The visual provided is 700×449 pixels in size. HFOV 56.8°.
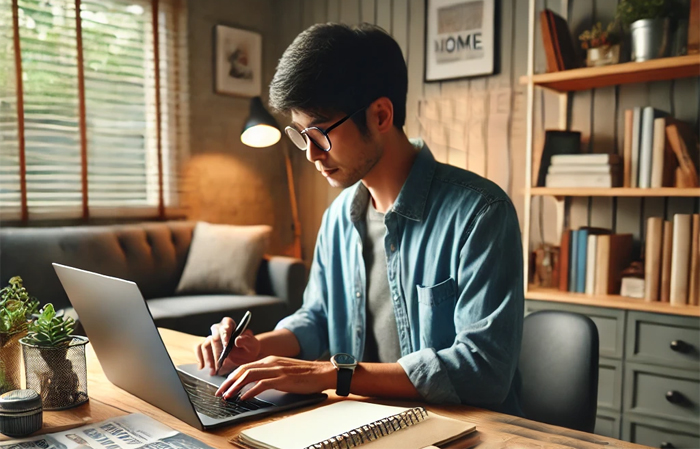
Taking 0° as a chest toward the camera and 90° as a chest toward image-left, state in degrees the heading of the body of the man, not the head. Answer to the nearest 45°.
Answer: approximately 45°

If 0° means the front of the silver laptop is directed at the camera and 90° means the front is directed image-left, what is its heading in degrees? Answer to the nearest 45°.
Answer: approximately 225°

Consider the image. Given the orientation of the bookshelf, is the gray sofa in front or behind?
in front

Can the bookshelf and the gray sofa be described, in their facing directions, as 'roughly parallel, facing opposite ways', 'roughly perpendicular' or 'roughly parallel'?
roughly perpendicular

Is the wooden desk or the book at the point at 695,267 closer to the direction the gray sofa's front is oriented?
the wooden desk

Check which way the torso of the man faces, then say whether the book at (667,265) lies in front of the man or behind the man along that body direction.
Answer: behind

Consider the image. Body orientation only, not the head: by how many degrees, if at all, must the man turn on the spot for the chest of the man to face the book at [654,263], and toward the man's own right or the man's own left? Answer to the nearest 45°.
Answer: approximately 180°

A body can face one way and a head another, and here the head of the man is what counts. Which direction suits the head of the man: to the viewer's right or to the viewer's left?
to the viewer's left

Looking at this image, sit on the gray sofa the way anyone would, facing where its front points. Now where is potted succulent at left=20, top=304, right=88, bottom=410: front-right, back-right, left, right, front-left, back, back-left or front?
front

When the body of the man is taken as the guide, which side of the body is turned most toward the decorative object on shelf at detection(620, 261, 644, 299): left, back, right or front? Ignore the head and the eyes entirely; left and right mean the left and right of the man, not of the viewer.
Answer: back

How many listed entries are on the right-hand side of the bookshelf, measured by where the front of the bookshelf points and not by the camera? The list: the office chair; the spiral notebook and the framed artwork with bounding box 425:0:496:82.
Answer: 1

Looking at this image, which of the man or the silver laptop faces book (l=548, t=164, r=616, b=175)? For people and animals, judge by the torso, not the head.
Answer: the silver laptop

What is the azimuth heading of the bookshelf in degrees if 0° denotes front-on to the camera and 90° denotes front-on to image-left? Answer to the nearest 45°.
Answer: approximately 45°

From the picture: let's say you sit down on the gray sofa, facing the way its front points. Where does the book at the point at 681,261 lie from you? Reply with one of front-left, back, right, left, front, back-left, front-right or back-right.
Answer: front-left

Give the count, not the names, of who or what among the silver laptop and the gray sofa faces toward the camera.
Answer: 1

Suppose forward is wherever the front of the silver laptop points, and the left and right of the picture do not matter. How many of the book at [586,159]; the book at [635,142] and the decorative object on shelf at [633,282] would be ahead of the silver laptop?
3

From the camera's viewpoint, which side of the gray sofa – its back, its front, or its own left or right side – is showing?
front
